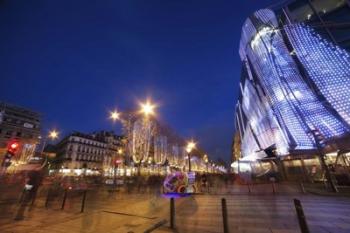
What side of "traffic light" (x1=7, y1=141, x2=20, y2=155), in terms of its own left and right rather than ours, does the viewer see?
front

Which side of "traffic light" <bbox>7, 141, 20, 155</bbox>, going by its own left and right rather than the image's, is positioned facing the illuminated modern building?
left
